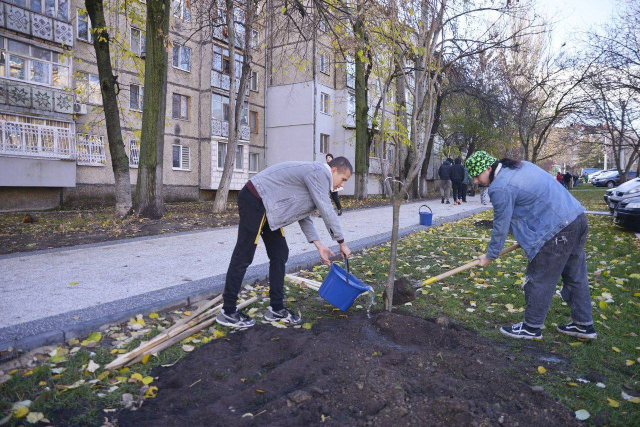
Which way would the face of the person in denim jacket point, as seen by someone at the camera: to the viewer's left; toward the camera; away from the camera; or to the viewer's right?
to the viewer's left

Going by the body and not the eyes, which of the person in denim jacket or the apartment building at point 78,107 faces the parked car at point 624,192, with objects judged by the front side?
the apartment building

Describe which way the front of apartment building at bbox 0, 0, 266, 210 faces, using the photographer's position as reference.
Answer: facing the viewer and to the right of the viewer

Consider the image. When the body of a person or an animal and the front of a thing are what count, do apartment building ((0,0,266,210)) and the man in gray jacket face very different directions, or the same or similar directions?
same or similar directions

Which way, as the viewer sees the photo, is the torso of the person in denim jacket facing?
to the viewer's left

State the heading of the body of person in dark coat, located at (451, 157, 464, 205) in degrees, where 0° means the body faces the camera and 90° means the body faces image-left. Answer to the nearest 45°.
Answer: approximately 180°

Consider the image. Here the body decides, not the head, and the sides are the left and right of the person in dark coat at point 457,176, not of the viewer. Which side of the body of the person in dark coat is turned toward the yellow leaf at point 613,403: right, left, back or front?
back

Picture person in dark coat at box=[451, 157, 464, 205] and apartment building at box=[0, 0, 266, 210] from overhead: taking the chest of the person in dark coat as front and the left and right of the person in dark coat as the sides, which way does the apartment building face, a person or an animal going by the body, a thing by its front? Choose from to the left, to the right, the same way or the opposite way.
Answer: to the right

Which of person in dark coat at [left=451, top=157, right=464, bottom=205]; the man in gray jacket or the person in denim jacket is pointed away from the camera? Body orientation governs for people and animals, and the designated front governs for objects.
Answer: the person in dark coat

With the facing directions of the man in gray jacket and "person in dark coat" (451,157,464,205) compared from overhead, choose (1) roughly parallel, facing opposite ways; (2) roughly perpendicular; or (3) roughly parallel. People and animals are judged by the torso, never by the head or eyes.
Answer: roughly perpendicular

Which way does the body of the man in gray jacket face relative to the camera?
to the viewer's right

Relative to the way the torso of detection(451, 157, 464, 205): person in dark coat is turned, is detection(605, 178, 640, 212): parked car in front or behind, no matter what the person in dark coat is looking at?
behind

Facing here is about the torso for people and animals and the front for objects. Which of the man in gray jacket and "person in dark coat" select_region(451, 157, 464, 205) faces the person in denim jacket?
the man in gray jacket

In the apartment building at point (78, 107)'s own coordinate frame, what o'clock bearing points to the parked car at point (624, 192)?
The parked car is roughly at 12 o'clock from the apartment building.

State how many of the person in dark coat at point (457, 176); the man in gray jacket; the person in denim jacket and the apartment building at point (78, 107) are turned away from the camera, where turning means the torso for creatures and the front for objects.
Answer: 1

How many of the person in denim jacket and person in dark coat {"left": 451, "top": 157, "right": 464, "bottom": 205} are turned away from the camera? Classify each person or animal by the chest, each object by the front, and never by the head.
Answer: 1
